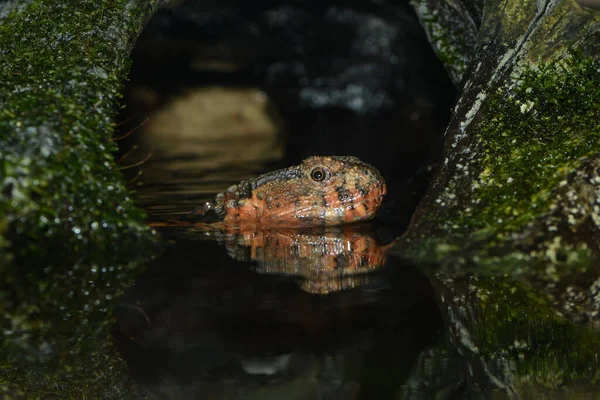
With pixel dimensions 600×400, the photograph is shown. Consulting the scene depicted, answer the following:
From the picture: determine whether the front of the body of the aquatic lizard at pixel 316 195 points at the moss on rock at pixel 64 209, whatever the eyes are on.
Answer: no

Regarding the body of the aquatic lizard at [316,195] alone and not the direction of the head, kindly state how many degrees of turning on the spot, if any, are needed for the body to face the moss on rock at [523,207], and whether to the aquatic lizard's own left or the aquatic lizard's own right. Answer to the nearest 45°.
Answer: approximately 45° to the aquatic lizard's own right

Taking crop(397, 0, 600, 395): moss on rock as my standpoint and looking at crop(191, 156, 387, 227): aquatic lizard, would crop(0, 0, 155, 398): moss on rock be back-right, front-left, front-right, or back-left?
front-left

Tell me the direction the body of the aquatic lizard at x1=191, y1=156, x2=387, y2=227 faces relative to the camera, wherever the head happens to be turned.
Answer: to the viewer's right
